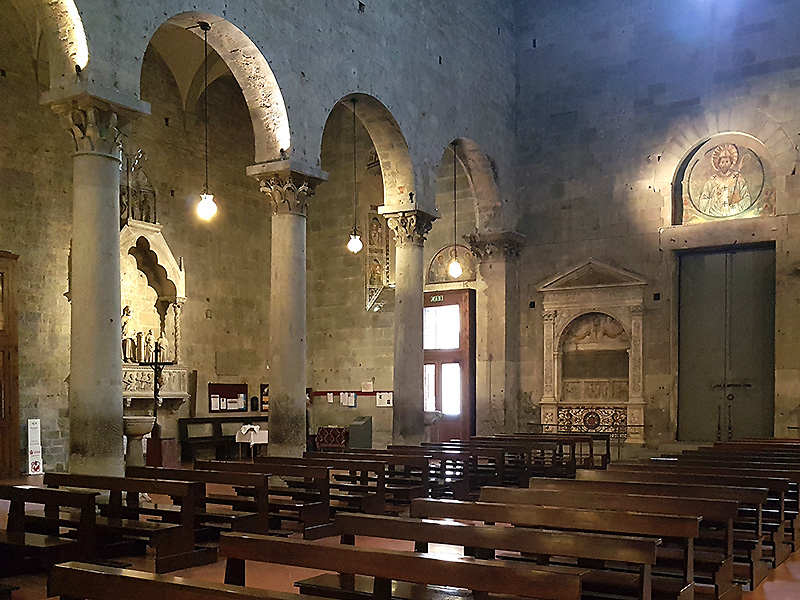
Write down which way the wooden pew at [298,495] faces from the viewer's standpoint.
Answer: facing the viewer and to the left of the viewer

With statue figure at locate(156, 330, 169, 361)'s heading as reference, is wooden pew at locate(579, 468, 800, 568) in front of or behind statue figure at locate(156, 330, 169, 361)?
in front

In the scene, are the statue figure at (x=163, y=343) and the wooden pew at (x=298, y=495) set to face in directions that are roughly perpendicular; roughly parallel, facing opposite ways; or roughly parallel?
roughly perpendicular

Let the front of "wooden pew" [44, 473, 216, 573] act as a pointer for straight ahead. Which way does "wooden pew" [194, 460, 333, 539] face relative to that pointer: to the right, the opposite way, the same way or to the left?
the same way

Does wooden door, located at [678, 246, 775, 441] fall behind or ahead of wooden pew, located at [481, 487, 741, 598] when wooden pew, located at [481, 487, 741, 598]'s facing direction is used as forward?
behind

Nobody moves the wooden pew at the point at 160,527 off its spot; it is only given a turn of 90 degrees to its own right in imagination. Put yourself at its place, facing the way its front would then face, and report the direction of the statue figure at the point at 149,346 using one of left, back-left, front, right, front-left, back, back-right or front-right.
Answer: front-right

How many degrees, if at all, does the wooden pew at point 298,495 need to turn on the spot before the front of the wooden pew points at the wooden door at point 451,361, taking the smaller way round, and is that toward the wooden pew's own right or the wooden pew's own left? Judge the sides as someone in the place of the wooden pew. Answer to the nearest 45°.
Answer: approximately 135° to the wooden pew's own right

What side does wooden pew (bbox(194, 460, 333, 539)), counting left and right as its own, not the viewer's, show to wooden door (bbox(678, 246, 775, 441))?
back

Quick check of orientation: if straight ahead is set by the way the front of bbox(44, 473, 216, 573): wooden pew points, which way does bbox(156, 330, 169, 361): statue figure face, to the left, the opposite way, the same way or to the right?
to the left

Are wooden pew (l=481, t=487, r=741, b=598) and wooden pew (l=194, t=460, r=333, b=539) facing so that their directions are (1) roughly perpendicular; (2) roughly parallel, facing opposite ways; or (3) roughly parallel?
roughly parallel

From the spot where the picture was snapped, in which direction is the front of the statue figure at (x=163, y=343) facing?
facing the viewer and to the right of the viewer

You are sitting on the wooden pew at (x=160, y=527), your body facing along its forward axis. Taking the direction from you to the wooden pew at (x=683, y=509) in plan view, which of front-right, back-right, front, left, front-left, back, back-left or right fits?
left

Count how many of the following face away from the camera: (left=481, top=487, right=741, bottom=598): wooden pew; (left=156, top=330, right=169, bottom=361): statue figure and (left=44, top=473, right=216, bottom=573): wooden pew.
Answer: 0

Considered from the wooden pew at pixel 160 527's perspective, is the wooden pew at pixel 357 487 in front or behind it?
behind

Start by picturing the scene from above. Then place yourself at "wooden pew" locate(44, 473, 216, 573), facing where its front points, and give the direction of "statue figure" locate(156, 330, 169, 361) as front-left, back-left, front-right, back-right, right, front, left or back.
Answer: back-right
